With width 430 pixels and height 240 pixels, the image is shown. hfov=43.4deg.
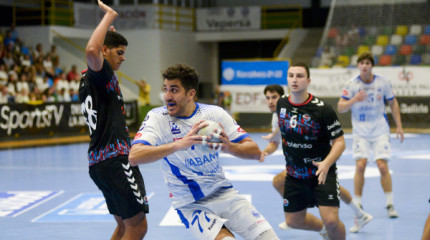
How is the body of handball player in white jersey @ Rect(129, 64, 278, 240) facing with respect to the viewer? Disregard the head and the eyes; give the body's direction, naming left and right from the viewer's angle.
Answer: facing the viewer

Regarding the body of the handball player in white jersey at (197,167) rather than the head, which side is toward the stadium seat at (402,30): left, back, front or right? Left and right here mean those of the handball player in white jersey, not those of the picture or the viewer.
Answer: back

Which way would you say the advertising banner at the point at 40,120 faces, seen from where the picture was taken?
facing the viewer and to the right of the viewer

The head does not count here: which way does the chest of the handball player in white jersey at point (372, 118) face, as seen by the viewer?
toward the camera

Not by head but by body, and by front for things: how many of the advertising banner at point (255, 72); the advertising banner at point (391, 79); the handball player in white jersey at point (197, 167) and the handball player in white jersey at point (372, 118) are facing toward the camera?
4

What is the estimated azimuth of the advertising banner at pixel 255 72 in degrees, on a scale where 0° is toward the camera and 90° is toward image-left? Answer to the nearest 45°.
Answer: approximately 0°

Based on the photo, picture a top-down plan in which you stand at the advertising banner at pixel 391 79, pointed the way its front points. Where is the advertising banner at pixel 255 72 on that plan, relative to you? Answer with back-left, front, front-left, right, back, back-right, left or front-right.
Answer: right

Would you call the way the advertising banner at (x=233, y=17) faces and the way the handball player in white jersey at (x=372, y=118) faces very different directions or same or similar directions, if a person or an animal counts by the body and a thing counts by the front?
same or similar directions

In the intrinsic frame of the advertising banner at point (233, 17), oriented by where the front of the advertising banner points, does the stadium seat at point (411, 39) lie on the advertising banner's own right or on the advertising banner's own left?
on the advertising banner's own left

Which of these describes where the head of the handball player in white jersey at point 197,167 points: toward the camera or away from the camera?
toward the camera

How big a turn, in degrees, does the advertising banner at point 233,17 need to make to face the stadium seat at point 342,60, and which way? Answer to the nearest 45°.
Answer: approximately 45° to its left

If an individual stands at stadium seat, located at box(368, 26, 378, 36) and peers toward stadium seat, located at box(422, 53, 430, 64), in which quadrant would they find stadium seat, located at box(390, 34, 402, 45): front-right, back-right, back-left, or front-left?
front-left

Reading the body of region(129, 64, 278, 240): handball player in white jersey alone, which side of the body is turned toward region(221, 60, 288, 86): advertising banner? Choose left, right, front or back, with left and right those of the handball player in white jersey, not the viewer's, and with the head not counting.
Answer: back

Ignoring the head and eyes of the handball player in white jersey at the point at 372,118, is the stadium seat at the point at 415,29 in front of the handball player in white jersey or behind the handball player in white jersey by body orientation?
behind

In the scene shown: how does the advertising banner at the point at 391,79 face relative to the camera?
toward the camera

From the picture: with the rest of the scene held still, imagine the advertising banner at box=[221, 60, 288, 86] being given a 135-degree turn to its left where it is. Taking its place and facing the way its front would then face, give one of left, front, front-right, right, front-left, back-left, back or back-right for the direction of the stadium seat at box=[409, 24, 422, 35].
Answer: front-right

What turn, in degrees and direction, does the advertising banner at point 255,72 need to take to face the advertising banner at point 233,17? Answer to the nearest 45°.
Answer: approximately 180°
